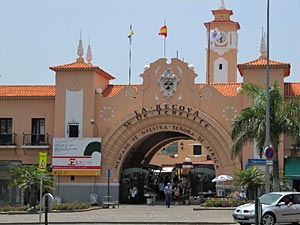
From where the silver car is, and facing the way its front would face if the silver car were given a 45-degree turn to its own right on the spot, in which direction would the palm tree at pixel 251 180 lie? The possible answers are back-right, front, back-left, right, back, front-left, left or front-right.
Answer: right

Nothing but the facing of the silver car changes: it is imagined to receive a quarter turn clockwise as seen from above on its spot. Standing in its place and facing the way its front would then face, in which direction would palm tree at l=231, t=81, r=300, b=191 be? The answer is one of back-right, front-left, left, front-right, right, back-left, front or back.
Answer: front-right

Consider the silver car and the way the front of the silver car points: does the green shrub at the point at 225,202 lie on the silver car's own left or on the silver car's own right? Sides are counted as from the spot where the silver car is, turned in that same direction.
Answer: on the silver car's own right

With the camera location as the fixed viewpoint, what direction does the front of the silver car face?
facing the viewer and to the left of the viewer

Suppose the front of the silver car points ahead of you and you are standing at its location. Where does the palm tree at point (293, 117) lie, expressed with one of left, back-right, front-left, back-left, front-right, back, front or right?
back-right
